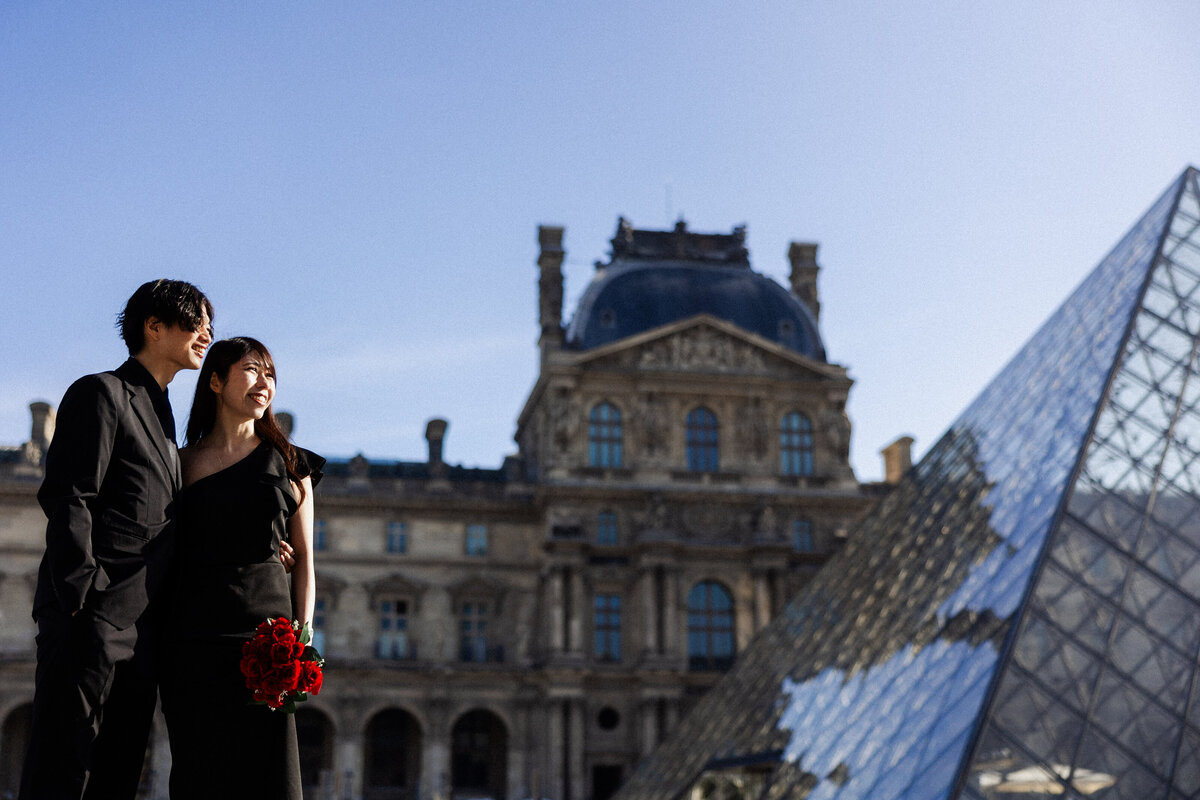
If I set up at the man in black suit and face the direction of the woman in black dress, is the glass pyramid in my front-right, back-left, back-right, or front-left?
front-left

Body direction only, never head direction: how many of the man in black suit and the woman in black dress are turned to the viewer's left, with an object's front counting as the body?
0

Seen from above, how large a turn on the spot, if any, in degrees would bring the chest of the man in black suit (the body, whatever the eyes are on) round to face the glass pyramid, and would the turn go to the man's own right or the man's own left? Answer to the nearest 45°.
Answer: approximately 90° to the man's own left

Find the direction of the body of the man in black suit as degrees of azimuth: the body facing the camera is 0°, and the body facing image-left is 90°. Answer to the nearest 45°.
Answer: approximately 315°

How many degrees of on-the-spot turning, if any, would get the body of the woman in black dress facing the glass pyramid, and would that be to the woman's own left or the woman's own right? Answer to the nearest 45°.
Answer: approximately 135° to the woman's own left

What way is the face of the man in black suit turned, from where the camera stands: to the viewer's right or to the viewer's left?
to the viewer's right

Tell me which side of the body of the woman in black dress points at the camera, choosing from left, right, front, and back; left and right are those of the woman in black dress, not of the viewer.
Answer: front
